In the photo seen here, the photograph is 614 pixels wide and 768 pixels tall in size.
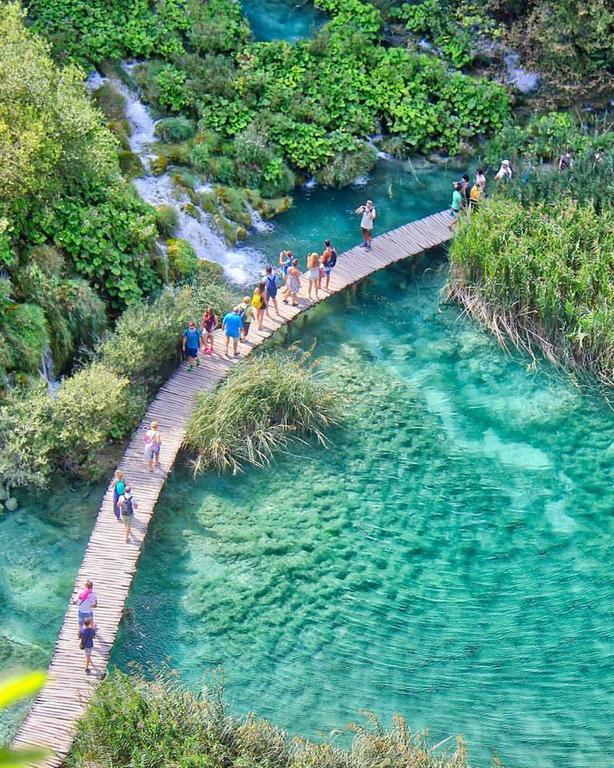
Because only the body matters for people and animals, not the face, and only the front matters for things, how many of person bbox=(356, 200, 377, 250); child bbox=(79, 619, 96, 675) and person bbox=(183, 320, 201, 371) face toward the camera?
2

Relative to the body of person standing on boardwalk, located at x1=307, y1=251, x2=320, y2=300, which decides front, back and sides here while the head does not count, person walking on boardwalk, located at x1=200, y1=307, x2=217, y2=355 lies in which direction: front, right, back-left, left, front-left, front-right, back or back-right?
back-left

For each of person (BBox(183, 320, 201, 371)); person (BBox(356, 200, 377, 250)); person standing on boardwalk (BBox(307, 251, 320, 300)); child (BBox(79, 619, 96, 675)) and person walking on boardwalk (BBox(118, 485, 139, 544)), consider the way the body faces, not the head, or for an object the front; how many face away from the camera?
3

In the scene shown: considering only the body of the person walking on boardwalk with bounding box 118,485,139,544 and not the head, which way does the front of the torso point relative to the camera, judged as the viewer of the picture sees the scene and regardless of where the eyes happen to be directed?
away from the camera

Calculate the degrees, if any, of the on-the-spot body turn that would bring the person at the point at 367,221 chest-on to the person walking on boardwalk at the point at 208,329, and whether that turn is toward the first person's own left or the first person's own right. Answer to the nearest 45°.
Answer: approximately 45° to the first person's own right

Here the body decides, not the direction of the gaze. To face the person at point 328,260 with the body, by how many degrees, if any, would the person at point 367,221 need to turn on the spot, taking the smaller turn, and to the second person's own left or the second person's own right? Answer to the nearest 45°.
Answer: approximately 45° to the second person's own right
